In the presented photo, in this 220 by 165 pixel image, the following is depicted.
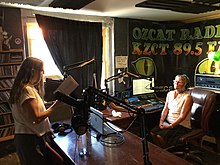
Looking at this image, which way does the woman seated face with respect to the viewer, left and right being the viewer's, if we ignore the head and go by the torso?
facing the viewer and to the left of the viewer

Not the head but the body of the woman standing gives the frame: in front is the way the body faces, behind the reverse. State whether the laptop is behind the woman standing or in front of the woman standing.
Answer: in front

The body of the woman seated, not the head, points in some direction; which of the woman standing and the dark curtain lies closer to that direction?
the woman standing

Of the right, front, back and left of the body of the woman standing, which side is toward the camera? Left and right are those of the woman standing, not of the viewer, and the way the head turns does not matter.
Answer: right

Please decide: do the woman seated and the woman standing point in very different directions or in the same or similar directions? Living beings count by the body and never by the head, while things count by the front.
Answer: very different directions

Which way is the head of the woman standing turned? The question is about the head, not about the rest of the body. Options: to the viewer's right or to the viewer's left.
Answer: to the viewer's right
